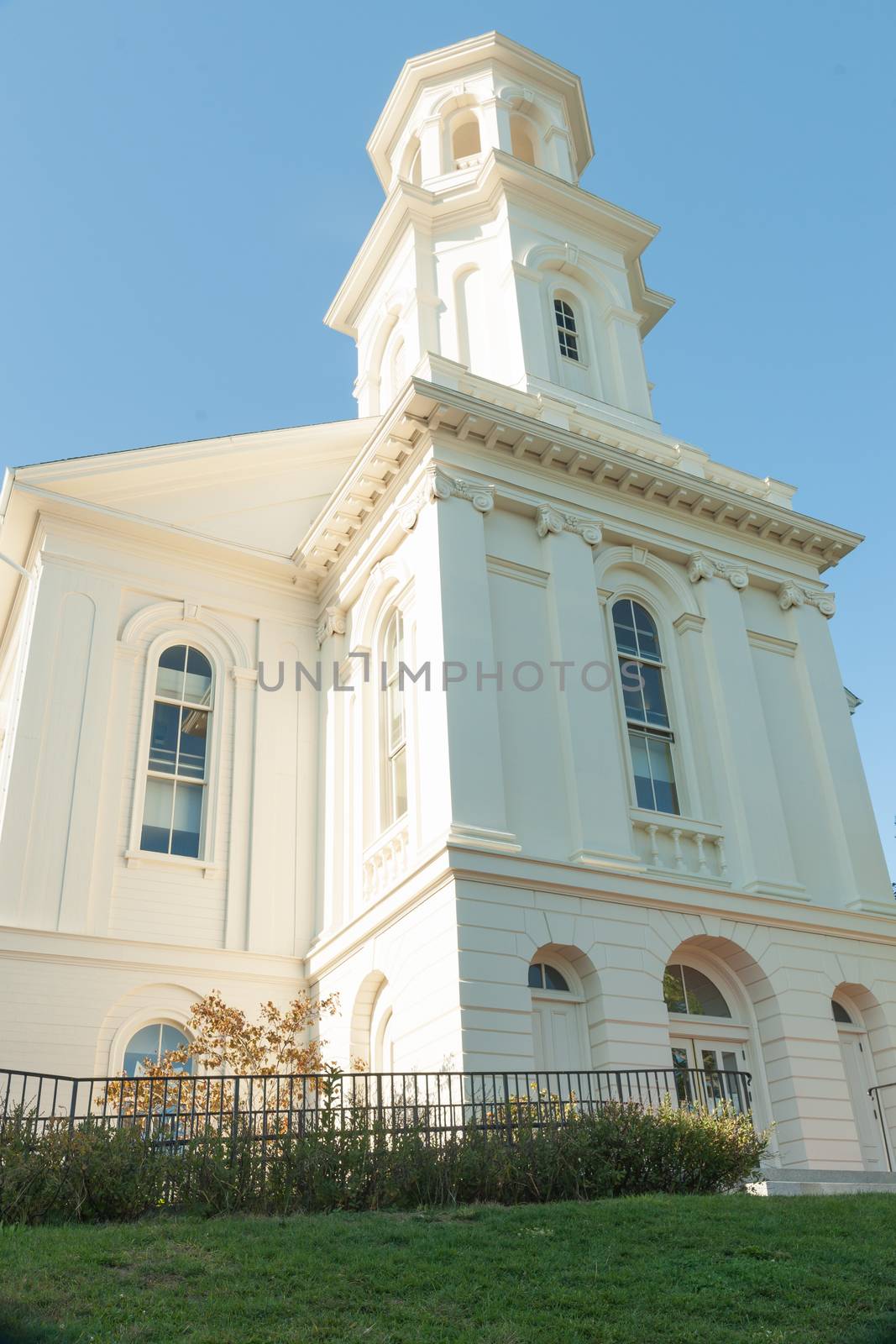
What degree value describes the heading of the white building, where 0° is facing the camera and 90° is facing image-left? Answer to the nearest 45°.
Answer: approximately 315°
